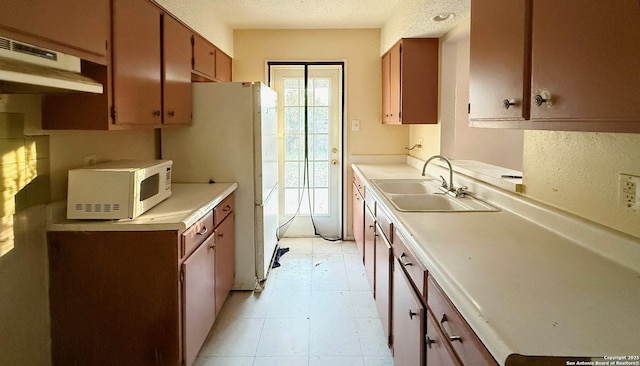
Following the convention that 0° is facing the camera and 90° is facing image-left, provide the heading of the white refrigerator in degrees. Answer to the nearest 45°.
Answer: approximately 270°

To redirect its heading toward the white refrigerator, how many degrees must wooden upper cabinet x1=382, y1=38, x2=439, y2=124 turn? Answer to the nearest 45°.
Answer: approximately 45° to its left

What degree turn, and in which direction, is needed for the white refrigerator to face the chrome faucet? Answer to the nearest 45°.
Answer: approximately 45° to its right

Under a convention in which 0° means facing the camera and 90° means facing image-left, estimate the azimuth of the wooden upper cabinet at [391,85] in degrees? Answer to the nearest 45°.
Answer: approximately 90°

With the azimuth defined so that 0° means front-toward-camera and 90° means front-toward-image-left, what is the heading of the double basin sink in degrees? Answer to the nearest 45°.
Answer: approximately 90°

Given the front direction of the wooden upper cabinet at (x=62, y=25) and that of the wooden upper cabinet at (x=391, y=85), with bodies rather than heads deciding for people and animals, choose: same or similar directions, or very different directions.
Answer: very different directions

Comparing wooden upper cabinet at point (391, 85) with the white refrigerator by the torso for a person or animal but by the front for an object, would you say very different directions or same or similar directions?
very different directions

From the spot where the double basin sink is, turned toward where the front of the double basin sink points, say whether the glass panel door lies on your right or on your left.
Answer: on your right

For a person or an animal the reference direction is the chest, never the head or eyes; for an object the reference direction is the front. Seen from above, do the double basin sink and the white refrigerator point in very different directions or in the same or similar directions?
very different directions
